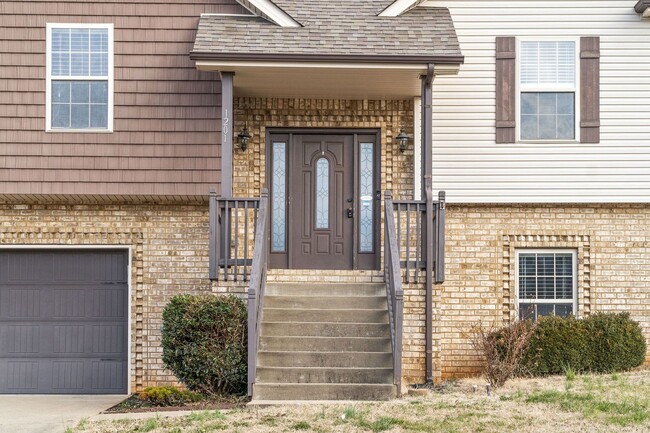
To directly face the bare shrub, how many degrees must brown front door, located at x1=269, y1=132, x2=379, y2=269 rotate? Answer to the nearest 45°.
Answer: approximately 45° to its left

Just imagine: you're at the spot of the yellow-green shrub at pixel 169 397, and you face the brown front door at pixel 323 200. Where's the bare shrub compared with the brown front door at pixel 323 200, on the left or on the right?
right

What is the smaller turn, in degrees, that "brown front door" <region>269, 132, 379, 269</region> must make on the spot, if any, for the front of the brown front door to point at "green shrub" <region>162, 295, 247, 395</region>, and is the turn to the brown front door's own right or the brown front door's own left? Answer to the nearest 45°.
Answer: approximately 45° to the brown front door's own right

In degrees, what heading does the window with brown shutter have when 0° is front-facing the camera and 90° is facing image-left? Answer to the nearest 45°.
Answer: approximately 0°

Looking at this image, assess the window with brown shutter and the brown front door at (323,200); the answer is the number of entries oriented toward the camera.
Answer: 2

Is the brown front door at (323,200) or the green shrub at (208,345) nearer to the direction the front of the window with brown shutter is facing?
the green shrub

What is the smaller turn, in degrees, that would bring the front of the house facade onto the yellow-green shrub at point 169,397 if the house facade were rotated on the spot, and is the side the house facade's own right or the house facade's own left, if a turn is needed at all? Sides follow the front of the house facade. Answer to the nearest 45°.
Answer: approximately 45° to the house facade's own right

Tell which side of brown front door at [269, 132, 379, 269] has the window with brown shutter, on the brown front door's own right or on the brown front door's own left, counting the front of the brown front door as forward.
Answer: on the brown front door's own left
